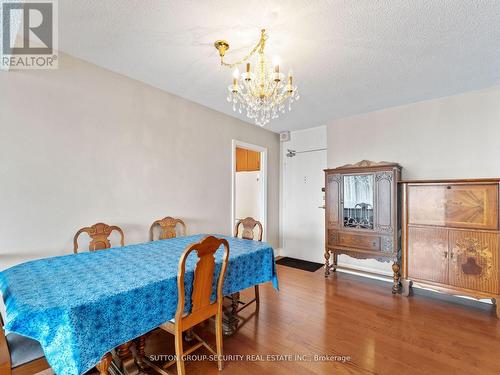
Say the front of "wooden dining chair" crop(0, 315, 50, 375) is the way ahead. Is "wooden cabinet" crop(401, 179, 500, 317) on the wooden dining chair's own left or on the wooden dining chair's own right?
on the wooden dining chair's own right

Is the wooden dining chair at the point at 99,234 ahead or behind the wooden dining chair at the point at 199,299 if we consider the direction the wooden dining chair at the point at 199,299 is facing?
ahead

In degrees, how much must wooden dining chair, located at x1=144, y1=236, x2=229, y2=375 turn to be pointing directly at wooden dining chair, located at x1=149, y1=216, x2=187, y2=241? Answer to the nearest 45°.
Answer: approximately 45° to its right

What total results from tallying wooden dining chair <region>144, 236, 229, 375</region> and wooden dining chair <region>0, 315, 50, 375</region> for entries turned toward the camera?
0

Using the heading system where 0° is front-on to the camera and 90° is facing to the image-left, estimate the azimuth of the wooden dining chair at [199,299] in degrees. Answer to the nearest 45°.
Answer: approximately 135°

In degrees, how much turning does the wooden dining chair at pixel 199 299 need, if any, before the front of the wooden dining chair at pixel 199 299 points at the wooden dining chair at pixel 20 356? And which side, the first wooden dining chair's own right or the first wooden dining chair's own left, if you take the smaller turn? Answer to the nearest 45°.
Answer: approximately 45° to the first wooden dining chair's own left

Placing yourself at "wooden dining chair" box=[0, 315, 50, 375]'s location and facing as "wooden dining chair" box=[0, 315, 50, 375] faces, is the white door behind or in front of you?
in front

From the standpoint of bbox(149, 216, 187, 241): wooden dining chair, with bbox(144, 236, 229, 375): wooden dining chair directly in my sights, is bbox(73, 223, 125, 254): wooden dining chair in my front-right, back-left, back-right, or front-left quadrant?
front-right

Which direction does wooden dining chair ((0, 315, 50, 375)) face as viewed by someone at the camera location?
facing away from the viewer and to the right of the viewer

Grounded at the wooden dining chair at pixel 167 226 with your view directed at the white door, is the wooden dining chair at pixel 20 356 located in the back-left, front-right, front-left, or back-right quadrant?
back-right
